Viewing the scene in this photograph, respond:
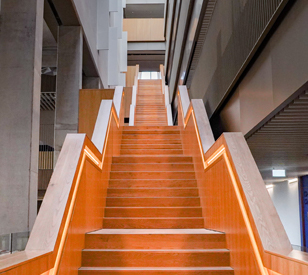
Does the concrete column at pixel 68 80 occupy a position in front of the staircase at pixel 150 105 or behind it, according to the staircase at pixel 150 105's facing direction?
in front

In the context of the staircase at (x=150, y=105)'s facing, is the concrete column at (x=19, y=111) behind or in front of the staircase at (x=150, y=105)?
in front

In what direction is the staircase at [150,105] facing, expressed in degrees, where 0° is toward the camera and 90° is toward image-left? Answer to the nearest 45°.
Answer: approximately 0°
